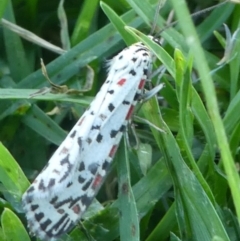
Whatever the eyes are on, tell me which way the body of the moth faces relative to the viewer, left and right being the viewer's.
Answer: facing away from the viewer and to the right of the viewer
